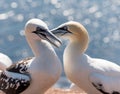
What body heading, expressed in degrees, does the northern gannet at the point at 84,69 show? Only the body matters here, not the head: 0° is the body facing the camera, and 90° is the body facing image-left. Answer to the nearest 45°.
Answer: approximately 90°
